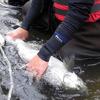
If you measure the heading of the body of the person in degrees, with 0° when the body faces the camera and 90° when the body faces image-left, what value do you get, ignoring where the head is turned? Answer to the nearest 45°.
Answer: approximately 45°
